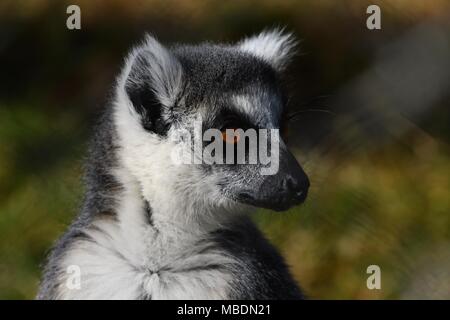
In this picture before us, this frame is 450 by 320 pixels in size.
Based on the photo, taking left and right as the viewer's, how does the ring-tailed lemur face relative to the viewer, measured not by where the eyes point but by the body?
facing the viewer and to the right of the viewer
